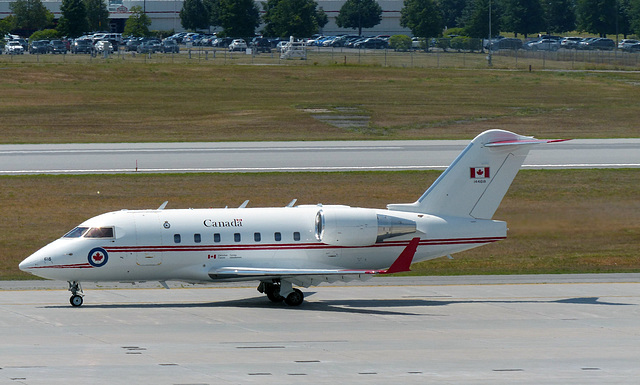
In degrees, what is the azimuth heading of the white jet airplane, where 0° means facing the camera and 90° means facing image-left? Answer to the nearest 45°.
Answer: approximately 90°
